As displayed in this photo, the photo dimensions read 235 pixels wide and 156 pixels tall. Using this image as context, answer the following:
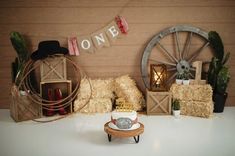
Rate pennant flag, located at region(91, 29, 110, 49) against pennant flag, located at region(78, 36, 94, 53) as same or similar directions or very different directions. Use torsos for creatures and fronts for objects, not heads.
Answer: same or similar directions

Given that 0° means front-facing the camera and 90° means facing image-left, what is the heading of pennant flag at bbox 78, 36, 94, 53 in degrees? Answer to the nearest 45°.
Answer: approximately 0°

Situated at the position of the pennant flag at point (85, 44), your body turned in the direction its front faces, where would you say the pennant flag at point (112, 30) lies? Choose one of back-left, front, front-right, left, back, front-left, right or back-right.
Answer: left

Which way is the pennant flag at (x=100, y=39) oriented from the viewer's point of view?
toward the camera

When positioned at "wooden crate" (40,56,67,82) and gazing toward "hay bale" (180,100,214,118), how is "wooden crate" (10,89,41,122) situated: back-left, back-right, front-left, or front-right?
back-right

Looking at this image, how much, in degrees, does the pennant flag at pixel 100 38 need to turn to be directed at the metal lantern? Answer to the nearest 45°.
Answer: approximately 45° to its left

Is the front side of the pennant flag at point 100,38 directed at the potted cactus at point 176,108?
no

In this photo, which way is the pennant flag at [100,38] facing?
toward the camera

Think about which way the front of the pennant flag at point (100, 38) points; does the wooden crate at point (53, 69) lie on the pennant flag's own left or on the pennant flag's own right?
on the pennant flag's own right

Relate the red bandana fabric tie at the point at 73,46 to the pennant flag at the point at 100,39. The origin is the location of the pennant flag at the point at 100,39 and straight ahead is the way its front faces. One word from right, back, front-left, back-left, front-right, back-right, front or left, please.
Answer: right

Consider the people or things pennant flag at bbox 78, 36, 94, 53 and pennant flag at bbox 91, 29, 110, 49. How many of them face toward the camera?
2

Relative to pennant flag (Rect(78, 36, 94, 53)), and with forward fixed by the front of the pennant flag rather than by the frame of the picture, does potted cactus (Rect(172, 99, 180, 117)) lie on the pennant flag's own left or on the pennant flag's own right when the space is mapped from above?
on the pennant flag's own left
